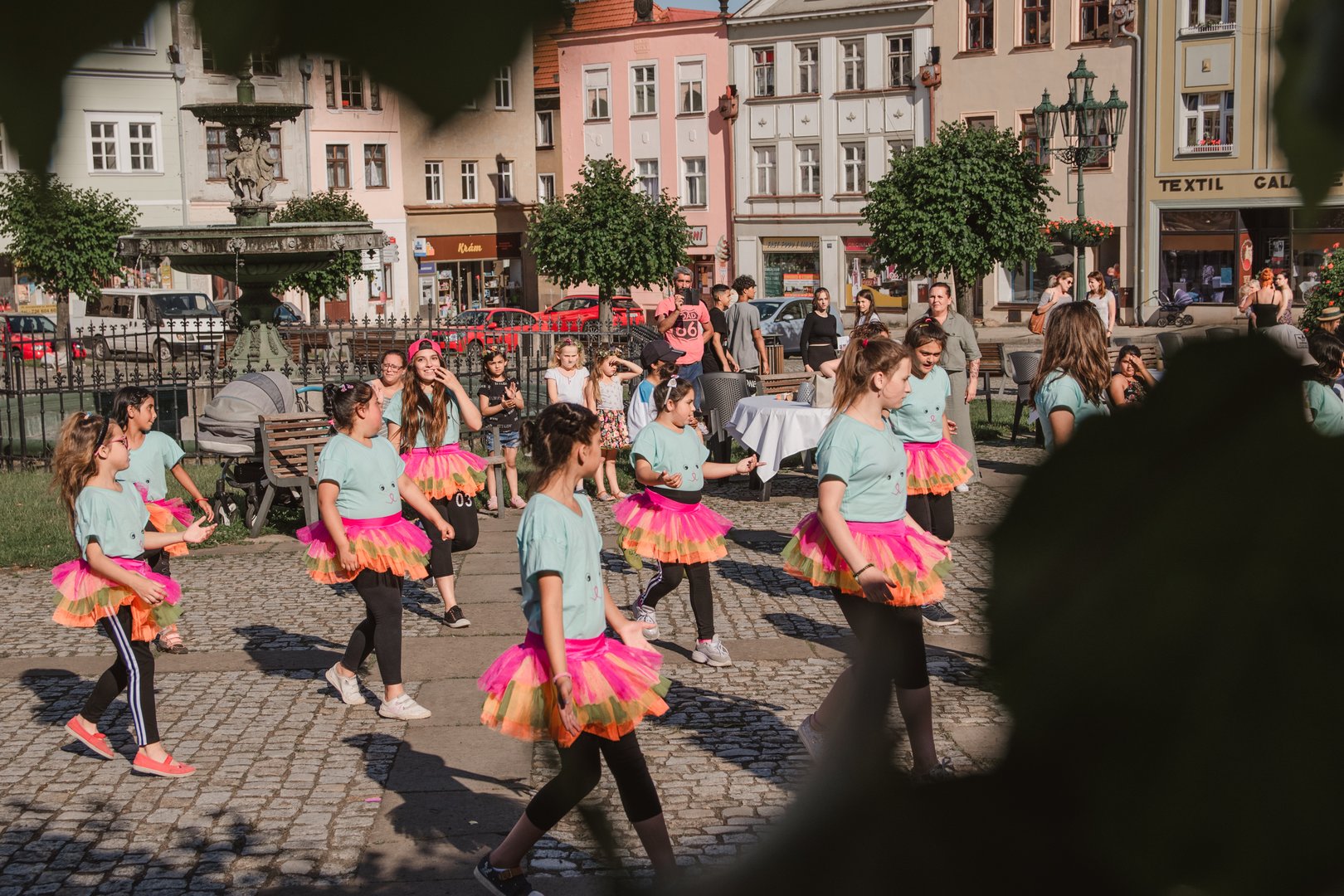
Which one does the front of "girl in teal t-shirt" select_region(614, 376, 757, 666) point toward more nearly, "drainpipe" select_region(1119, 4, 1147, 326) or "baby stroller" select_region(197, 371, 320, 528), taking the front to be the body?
the drainpipe

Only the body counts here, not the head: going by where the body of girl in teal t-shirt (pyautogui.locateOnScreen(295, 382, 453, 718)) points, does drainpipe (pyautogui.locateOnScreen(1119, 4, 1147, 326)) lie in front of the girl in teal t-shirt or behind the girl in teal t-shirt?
in front

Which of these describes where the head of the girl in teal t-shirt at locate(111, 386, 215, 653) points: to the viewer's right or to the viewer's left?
to the viewer's right

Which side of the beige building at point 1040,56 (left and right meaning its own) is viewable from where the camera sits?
front

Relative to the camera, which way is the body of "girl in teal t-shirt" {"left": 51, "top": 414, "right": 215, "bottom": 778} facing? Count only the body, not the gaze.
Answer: to the viewer's right

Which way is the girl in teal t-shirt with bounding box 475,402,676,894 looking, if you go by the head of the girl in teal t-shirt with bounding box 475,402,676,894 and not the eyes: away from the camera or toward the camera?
away from the camera

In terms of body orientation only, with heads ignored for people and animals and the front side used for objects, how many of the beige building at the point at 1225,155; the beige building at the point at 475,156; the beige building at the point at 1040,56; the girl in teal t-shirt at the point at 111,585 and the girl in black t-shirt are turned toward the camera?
4
